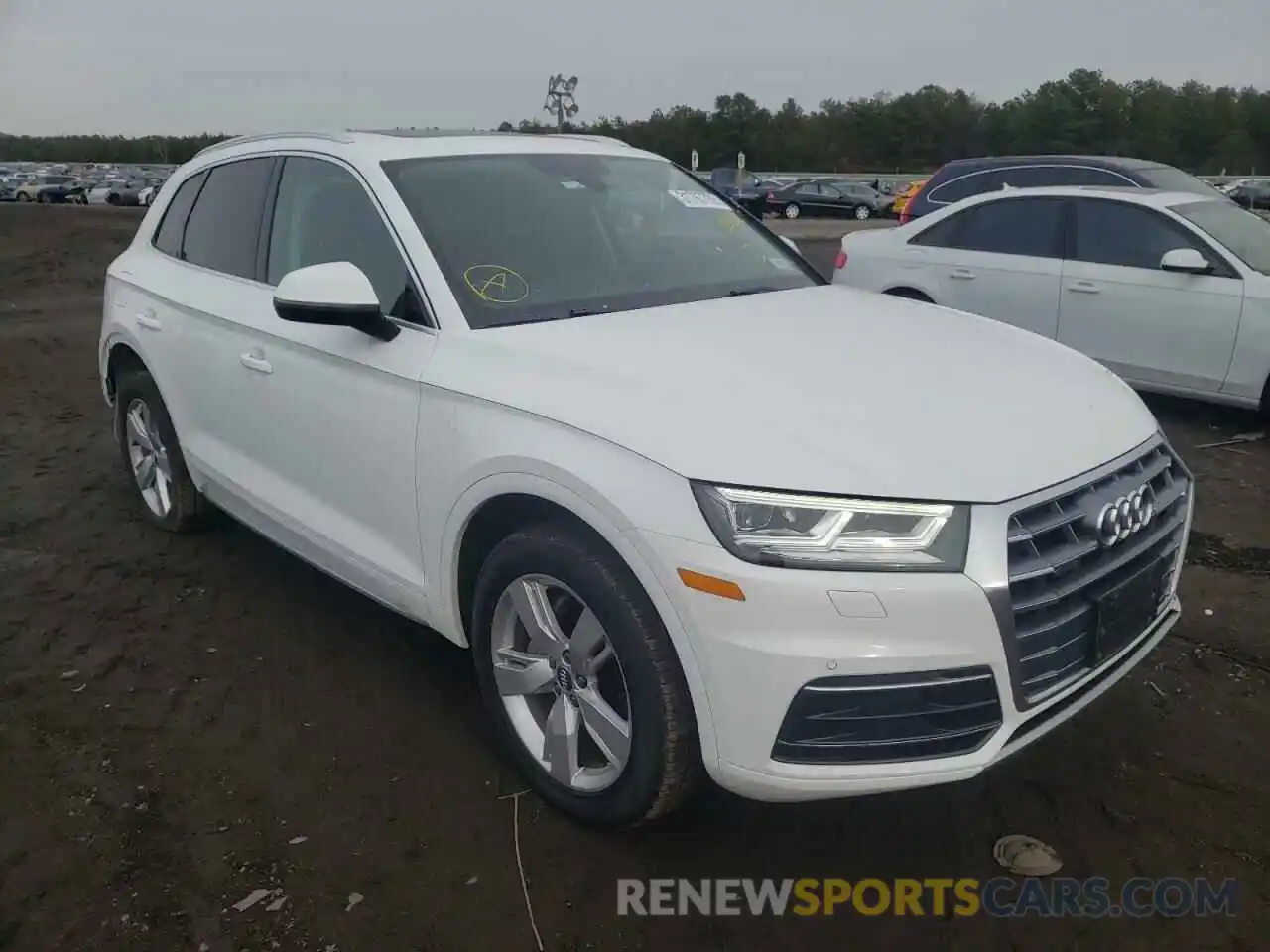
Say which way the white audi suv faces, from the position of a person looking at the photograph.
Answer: facing the viewer and to the right of the viewer

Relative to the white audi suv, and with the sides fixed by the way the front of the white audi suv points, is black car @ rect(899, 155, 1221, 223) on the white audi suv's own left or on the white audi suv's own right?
on the white audi suv's own left

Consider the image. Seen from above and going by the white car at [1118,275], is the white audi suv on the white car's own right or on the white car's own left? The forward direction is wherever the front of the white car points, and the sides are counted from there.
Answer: on the white car's own right

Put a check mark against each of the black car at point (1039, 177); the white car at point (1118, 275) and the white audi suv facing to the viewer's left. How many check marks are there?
0

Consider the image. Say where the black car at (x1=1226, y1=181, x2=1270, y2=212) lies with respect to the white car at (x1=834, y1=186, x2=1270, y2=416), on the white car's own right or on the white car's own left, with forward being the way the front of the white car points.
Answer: on the white car's own left

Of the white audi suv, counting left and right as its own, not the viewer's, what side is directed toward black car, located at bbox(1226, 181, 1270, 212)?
left

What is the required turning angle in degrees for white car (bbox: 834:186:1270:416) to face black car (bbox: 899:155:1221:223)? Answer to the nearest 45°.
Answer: approximately 135° to its left

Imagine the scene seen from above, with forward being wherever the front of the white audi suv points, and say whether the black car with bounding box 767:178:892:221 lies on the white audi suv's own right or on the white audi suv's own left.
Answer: on the white audi suv's own left

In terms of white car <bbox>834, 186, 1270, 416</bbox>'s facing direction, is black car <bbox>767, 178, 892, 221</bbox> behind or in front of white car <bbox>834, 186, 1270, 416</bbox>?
behind

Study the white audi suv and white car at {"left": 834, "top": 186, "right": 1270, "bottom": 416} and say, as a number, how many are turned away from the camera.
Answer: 0
